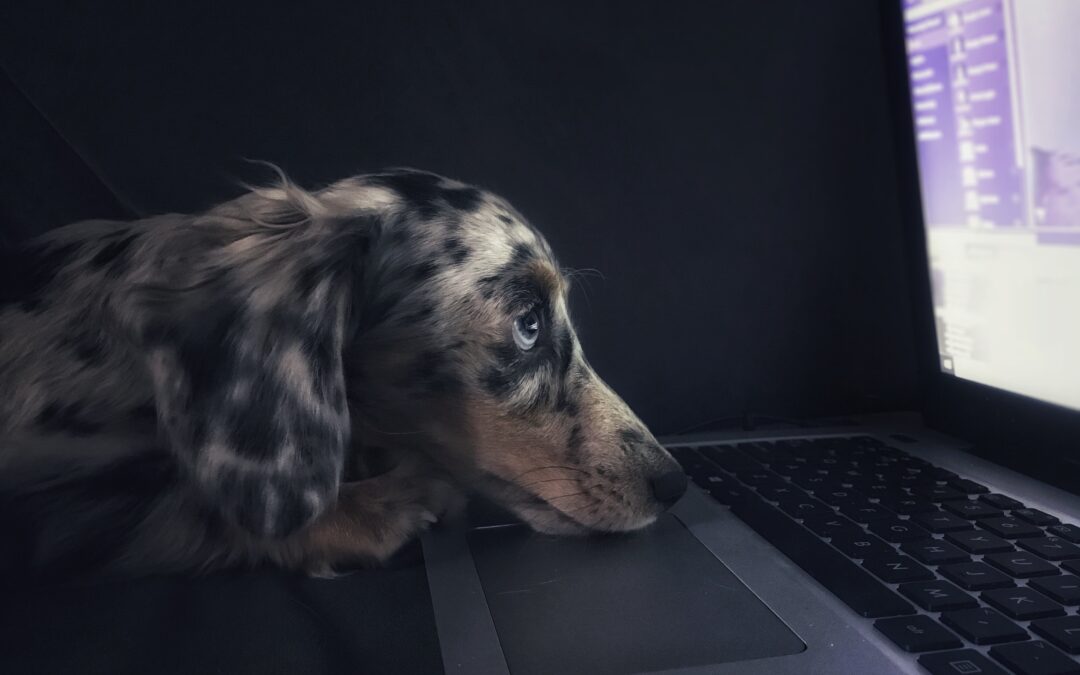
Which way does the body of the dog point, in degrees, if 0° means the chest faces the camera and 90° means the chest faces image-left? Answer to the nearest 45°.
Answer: approximately 270°

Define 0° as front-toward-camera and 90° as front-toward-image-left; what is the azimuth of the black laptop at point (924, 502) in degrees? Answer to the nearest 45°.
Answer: approximately 45°
